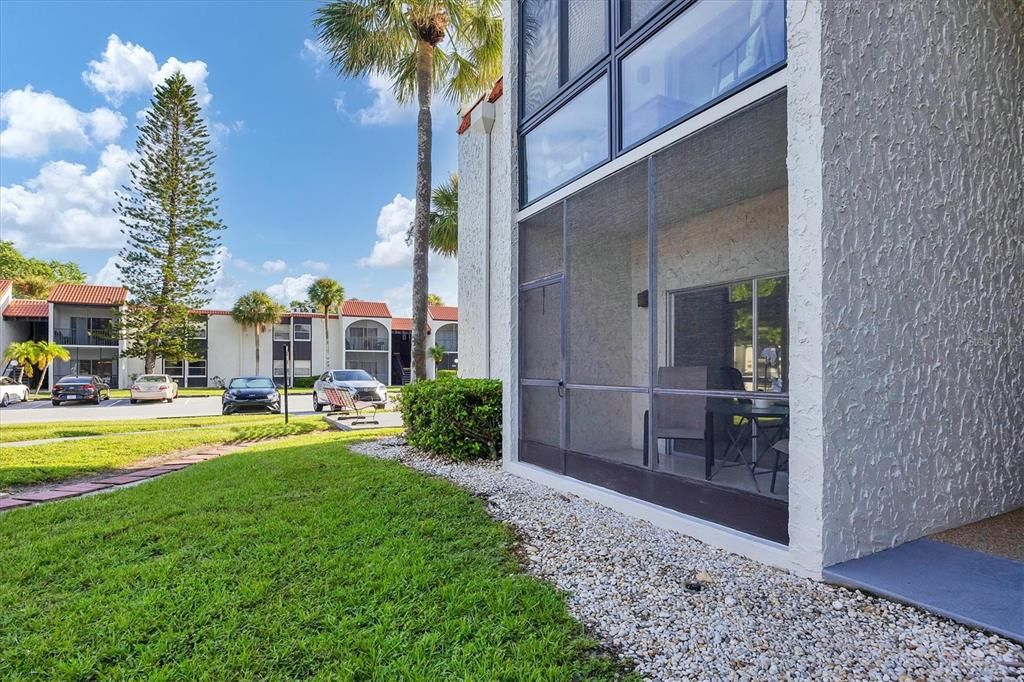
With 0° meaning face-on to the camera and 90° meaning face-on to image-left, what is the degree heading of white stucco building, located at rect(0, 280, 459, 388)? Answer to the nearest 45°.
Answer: approximately 0°

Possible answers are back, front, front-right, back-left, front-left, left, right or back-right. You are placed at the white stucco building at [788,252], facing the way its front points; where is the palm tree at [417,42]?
right

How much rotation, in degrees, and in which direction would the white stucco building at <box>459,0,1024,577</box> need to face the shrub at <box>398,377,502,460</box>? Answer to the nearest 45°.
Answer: approximately 90° to its right

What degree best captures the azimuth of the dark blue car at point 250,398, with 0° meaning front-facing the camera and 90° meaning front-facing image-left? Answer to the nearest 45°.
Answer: approximately 0°

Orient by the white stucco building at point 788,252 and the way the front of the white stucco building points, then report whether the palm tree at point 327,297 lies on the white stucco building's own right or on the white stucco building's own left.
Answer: on the white stucco building's own right

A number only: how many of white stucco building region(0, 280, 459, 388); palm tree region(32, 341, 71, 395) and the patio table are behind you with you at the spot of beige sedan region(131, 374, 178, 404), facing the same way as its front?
1

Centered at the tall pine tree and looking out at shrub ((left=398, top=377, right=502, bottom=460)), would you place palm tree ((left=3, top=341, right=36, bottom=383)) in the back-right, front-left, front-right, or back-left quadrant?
back-right

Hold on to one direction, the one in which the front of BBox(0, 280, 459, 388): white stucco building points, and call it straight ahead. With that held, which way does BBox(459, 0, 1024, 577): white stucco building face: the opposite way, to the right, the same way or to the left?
to the right
